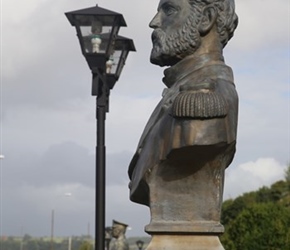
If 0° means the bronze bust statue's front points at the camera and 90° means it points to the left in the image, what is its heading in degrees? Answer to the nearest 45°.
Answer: approximately 90°

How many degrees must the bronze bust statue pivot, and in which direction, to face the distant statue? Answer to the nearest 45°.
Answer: approximately 90° to its right

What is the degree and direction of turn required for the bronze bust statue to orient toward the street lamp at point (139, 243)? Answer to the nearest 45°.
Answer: approximately 90° to its right

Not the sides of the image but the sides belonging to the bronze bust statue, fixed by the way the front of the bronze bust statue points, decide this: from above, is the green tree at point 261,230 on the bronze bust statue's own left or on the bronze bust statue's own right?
on the bronze bust statue's own right
